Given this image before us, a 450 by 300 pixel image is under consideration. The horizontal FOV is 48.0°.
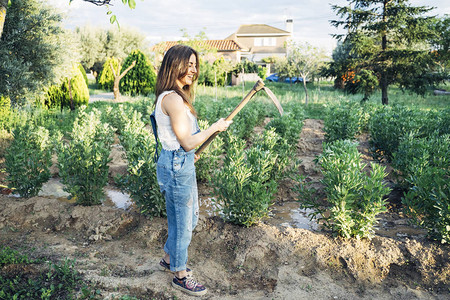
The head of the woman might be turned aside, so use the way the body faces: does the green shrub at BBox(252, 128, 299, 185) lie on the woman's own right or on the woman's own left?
on the woman's own left

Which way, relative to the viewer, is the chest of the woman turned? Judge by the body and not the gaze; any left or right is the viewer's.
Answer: facing to the right of the viewer

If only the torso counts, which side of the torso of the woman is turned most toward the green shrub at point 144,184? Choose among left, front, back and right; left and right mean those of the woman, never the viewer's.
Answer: left

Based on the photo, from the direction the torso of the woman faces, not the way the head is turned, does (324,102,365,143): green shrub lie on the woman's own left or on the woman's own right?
on the woman's own left

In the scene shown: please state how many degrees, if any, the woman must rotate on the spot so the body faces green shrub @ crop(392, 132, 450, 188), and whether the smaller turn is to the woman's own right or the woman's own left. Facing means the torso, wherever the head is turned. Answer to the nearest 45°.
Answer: approximately 45° to the woman's own left

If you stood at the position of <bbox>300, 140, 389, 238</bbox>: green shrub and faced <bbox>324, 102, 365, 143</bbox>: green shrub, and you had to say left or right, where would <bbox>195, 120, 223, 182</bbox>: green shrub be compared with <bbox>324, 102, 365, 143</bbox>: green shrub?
left

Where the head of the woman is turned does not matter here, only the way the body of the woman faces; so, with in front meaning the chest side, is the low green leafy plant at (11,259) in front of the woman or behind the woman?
behind

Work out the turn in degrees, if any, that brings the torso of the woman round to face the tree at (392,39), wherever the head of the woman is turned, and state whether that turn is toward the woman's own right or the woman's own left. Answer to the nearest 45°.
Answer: approximately 45° to the woman's own left

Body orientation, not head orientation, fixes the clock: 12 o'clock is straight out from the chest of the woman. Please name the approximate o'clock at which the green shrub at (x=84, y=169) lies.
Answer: The green shrub is roughly at 8 o'clock from the woman.

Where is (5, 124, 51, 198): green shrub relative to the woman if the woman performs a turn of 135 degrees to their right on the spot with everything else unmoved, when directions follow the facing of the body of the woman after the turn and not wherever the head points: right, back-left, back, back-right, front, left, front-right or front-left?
right

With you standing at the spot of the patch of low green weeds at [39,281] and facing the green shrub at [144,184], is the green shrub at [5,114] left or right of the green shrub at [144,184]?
left

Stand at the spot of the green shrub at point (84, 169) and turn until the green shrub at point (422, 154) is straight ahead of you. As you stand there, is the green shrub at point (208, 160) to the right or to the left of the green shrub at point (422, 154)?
left

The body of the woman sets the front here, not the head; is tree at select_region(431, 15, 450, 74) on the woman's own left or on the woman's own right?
on the woman's own left
